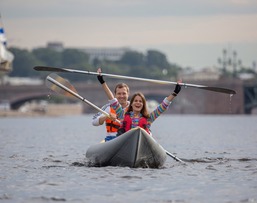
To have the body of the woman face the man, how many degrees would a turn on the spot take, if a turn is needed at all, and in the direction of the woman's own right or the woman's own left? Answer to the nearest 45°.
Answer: approximately 135° to the woman's own right

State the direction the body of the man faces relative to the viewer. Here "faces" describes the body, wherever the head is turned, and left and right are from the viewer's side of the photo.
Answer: facing the viewer

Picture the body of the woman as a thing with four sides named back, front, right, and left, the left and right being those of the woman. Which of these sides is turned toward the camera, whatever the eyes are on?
front

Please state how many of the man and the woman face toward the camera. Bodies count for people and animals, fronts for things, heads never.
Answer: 2
